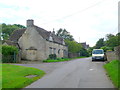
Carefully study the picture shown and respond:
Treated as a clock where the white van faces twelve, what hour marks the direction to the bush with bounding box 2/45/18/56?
The bush is roughly at 3 o'clock from the white van.

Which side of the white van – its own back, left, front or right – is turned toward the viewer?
front
